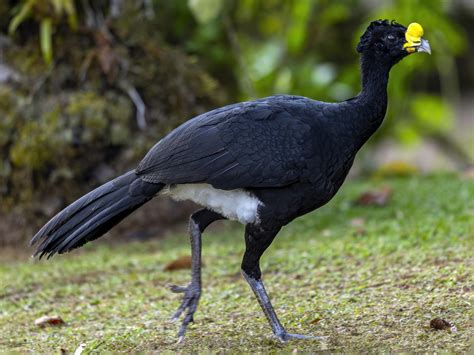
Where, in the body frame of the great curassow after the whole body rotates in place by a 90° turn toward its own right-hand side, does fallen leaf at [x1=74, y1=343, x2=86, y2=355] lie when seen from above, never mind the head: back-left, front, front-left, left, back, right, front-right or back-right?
right

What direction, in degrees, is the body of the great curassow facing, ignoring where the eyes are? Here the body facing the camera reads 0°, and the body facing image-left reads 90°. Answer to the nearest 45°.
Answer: approximately 270°

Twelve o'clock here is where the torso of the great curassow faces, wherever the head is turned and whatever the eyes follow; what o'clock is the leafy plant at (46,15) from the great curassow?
The leafy plant is roughly at 8 o'clock from the great curassow.

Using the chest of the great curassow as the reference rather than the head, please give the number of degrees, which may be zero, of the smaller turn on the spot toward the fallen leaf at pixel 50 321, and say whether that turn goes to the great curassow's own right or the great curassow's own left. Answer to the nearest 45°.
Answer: approximately 180°
